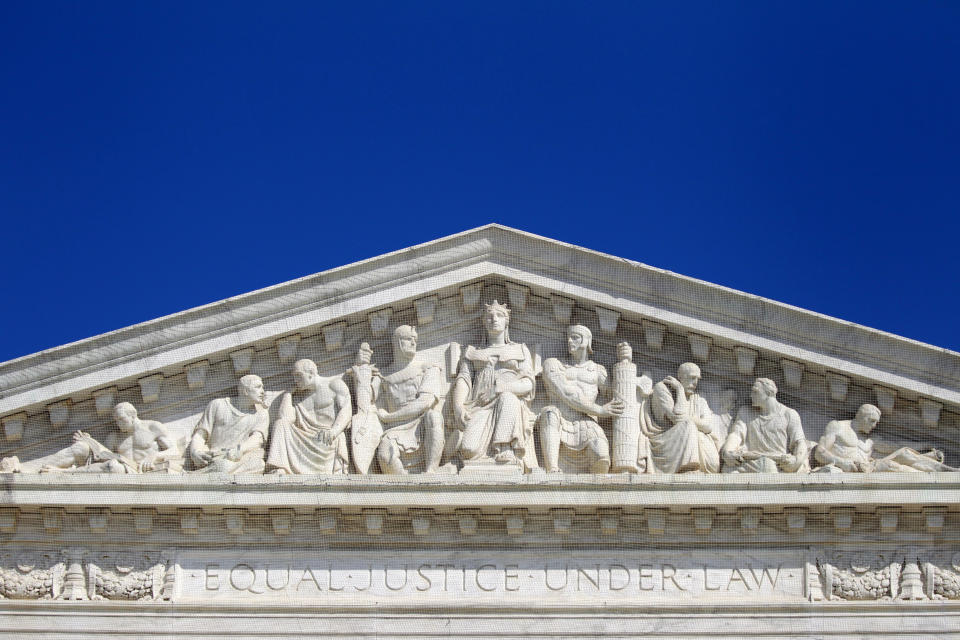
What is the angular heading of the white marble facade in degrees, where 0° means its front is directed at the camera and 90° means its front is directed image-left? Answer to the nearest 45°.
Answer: approximately 0°
